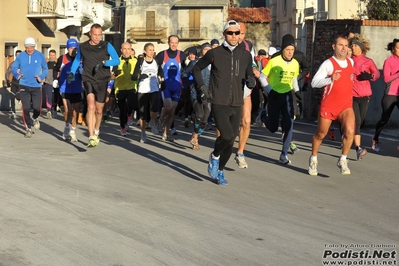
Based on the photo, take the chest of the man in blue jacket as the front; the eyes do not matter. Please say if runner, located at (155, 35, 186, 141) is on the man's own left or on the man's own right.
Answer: on the man's own left

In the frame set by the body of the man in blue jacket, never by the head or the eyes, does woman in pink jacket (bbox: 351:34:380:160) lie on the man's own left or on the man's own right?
on the man's own left

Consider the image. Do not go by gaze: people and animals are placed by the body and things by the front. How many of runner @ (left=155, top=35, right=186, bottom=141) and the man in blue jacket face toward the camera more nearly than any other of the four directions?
2

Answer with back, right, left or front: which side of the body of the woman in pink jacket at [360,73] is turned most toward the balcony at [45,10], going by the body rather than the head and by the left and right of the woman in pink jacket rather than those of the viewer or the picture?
right

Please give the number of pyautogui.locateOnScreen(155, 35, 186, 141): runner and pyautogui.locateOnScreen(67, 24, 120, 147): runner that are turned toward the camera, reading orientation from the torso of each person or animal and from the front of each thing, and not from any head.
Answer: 2

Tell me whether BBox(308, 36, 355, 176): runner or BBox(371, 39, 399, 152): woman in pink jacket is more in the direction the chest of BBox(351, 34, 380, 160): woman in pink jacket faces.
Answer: the runner

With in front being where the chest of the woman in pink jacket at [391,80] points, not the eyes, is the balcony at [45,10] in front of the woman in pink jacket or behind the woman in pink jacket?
behind
